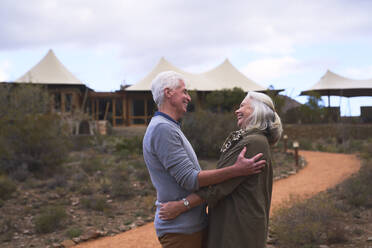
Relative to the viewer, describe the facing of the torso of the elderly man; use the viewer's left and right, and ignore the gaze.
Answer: facing to the right of the viewer

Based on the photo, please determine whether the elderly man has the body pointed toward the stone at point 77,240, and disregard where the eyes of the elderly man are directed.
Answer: no

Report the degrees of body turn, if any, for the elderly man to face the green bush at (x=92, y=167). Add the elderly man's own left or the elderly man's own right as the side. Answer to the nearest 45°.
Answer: approximately 90° to the elderly man's own left

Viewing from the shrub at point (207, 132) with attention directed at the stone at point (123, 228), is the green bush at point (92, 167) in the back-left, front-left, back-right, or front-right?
front-right

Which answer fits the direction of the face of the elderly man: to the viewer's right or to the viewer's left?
to the viewer's right

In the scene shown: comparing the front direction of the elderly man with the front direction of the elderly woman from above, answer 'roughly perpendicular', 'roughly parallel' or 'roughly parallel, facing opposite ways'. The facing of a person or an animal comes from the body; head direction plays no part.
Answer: roughly parallel, facing opposite ways

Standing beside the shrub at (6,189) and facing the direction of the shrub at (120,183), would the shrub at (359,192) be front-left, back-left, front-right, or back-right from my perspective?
front-right

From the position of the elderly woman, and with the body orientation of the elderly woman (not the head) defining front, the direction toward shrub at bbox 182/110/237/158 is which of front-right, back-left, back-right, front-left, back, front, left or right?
right

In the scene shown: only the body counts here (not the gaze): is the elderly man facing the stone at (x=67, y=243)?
no

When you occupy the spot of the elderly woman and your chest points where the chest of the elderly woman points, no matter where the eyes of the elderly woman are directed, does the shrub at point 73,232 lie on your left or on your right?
on your right

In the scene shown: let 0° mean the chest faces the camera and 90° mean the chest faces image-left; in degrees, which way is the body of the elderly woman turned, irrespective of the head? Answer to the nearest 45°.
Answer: approximately 90°

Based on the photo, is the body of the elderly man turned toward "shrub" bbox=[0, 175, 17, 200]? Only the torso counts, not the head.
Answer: no

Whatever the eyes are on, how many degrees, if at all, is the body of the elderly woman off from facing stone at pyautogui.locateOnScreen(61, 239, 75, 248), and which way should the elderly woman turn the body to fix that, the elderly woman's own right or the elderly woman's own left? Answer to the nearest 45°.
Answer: approximately 45° to the elderly woman's own right
